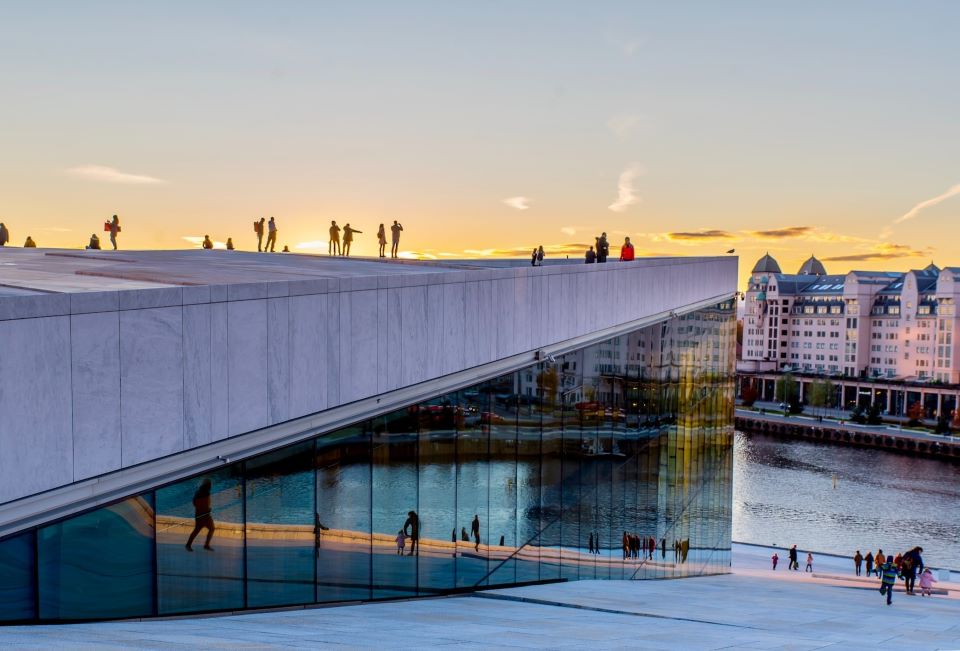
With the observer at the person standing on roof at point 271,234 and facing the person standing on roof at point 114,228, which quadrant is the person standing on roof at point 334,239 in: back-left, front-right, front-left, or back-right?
back-left

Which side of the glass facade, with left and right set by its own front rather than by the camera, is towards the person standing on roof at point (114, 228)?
back

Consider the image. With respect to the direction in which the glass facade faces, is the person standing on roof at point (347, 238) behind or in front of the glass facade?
behind

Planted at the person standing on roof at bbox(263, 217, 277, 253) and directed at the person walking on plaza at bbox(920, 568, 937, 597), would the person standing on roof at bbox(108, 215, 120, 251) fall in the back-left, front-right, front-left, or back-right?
back-right

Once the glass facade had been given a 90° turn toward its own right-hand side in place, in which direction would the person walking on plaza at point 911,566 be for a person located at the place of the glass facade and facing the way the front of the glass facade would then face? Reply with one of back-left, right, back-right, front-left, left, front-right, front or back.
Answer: back

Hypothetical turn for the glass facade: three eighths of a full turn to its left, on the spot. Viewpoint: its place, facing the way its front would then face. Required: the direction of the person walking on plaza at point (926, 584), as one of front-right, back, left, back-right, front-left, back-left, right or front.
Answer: front-right

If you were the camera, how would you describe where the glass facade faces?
facing the viewer and to the right of the viewer

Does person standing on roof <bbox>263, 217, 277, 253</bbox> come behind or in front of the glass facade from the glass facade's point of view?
behind
